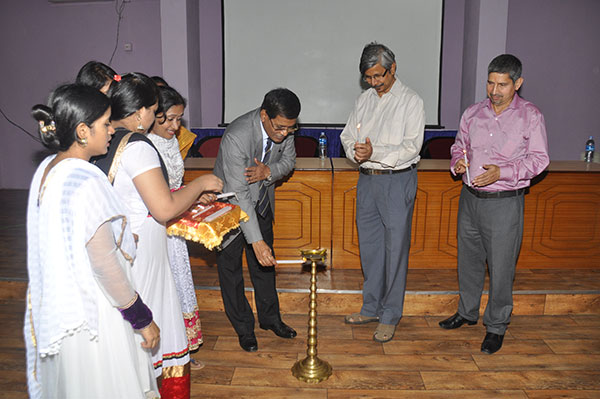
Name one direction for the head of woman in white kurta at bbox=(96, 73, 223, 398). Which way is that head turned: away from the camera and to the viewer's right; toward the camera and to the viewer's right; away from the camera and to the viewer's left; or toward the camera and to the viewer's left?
away from the camera and to the viewer's right

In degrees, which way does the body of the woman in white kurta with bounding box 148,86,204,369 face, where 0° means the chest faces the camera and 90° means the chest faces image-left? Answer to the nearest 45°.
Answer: approximately 315°

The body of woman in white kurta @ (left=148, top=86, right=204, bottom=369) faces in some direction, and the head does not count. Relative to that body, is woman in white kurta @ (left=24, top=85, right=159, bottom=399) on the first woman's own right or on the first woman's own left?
on the first woman's own right

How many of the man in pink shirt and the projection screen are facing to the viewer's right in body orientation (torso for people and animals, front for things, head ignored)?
0

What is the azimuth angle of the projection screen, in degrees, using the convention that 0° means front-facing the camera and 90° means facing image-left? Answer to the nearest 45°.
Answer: approximately 0°

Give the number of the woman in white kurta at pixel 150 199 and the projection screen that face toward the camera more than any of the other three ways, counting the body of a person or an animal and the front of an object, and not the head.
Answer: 1

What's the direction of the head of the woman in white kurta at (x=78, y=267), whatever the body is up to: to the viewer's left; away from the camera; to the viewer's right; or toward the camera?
to the viewer's right

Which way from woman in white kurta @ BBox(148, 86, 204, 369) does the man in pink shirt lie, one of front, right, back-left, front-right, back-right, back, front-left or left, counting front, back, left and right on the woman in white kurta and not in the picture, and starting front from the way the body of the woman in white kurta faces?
front-left

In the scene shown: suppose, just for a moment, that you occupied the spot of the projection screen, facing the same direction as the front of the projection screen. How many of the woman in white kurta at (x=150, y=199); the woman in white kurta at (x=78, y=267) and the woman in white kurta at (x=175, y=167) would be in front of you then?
3

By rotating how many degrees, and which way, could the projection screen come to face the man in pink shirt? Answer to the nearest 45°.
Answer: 0° — it already faces them

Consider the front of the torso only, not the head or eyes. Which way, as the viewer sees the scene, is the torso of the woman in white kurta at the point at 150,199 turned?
to the viewer's right

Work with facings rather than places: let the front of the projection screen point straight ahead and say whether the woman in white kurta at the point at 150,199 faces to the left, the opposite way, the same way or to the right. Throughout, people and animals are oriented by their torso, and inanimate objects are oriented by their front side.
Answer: to the left

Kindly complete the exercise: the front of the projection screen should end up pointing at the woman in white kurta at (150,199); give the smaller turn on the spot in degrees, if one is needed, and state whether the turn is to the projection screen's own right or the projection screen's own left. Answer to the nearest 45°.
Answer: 0° — it already faces them
